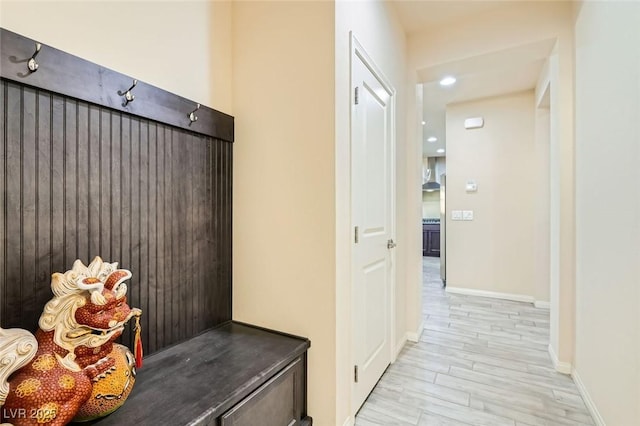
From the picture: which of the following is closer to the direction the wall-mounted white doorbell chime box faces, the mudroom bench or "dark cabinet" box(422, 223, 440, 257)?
the mudroom bench

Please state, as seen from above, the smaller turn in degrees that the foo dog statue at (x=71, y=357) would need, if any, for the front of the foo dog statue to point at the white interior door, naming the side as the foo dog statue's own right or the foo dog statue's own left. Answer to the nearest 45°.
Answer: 0° — it already faces it

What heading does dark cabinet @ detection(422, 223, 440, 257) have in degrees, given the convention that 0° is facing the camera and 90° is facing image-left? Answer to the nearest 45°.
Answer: approximately 0°

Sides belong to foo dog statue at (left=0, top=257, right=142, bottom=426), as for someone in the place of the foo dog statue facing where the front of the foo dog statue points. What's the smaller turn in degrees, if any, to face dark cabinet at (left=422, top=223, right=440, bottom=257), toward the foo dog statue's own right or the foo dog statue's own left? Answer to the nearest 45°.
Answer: approximately 45° to the foo dog statue's own left

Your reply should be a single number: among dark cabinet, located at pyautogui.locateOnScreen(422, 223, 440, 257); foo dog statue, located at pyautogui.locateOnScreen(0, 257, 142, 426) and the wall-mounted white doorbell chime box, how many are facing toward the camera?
2

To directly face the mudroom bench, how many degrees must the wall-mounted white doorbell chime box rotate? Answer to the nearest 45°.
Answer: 0° — it already faces it

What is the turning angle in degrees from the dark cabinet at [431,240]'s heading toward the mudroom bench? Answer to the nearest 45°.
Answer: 0° — it already faces it

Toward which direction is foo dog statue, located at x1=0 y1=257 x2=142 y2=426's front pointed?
to the viewer's right

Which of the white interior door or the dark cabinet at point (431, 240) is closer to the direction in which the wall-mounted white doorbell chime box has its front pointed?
the white interior door

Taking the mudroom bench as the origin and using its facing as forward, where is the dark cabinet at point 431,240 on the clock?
The dark cabinet is roughly at 9 o'clock from the mudroom bench.

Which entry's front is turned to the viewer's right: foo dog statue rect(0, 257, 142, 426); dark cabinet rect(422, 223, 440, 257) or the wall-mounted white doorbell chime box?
the foo dog statue
